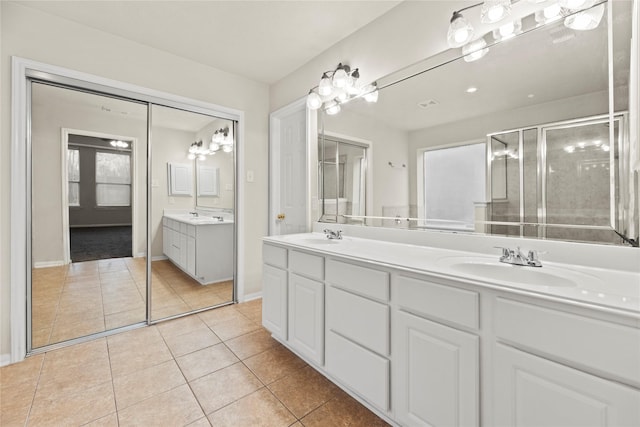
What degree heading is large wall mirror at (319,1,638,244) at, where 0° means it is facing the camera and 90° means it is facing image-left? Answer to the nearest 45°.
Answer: approximately 45°
